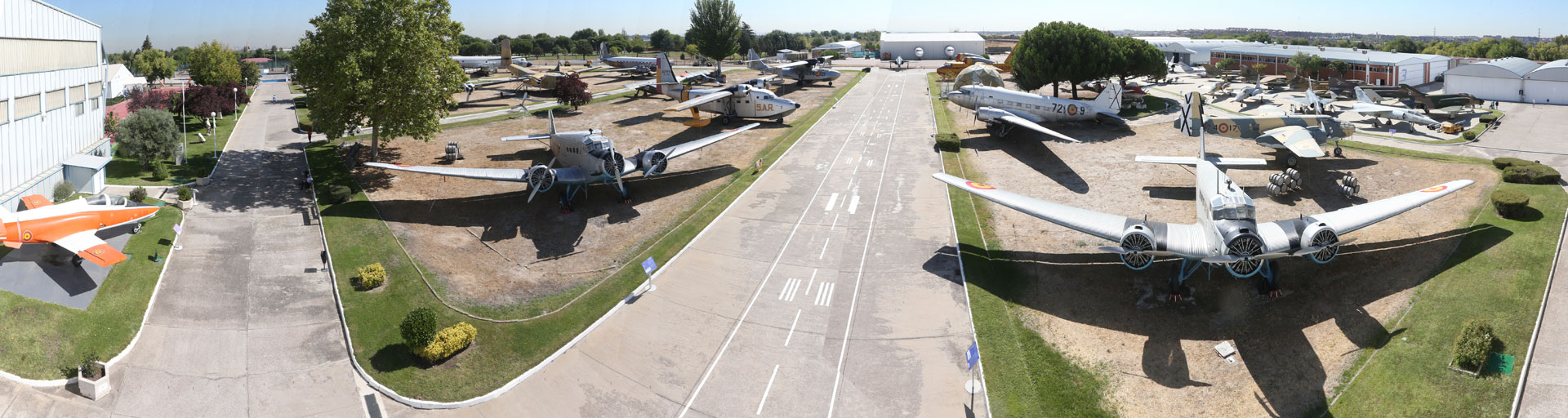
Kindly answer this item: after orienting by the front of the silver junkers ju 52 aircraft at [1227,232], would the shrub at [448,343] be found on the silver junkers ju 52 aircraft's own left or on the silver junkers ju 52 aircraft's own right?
on the silver junkers ju 52 aircraft's own right

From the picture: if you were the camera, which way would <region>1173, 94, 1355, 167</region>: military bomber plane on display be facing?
facing to the right of the viewer

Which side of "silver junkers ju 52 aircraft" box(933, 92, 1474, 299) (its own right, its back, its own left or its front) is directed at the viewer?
front

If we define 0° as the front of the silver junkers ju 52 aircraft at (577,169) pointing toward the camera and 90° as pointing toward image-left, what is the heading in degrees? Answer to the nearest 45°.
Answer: approximately 315°

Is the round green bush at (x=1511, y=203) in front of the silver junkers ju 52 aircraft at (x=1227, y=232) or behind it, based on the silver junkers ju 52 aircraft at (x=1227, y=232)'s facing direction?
behind

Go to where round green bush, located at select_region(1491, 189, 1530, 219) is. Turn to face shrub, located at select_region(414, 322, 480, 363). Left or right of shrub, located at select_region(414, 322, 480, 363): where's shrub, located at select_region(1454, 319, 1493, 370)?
left

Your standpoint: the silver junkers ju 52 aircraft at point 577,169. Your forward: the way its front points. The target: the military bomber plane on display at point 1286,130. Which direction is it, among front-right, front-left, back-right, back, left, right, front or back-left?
front-left

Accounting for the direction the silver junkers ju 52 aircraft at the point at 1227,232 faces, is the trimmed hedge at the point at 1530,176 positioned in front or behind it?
behind

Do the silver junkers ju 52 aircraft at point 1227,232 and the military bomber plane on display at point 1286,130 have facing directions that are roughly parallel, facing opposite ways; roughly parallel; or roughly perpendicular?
roughly perpendicular

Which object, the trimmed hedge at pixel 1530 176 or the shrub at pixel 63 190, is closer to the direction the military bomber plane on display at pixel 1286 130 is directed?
the trimmed hedge

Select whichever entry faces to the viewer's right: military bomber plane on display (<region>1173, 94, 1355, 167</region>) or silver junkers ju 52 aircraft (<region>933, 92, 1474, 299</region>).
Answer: the military bomber plane on display
